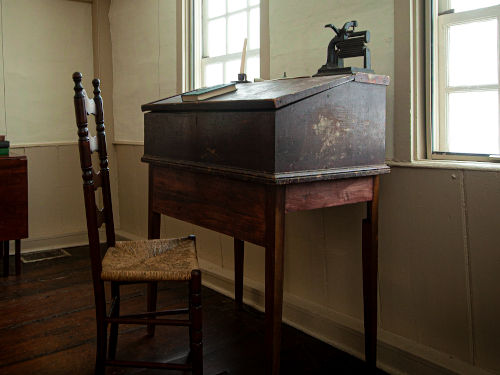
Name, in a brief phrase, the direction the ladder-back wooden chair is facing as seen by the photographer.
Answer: facing to the right of the viewer

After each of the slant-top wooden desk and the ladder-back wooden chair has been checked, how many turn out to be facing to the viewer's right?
1

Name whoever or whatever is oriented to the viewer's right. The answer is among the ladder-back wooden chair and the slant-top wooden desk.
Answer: the ladder-back wooden chair
